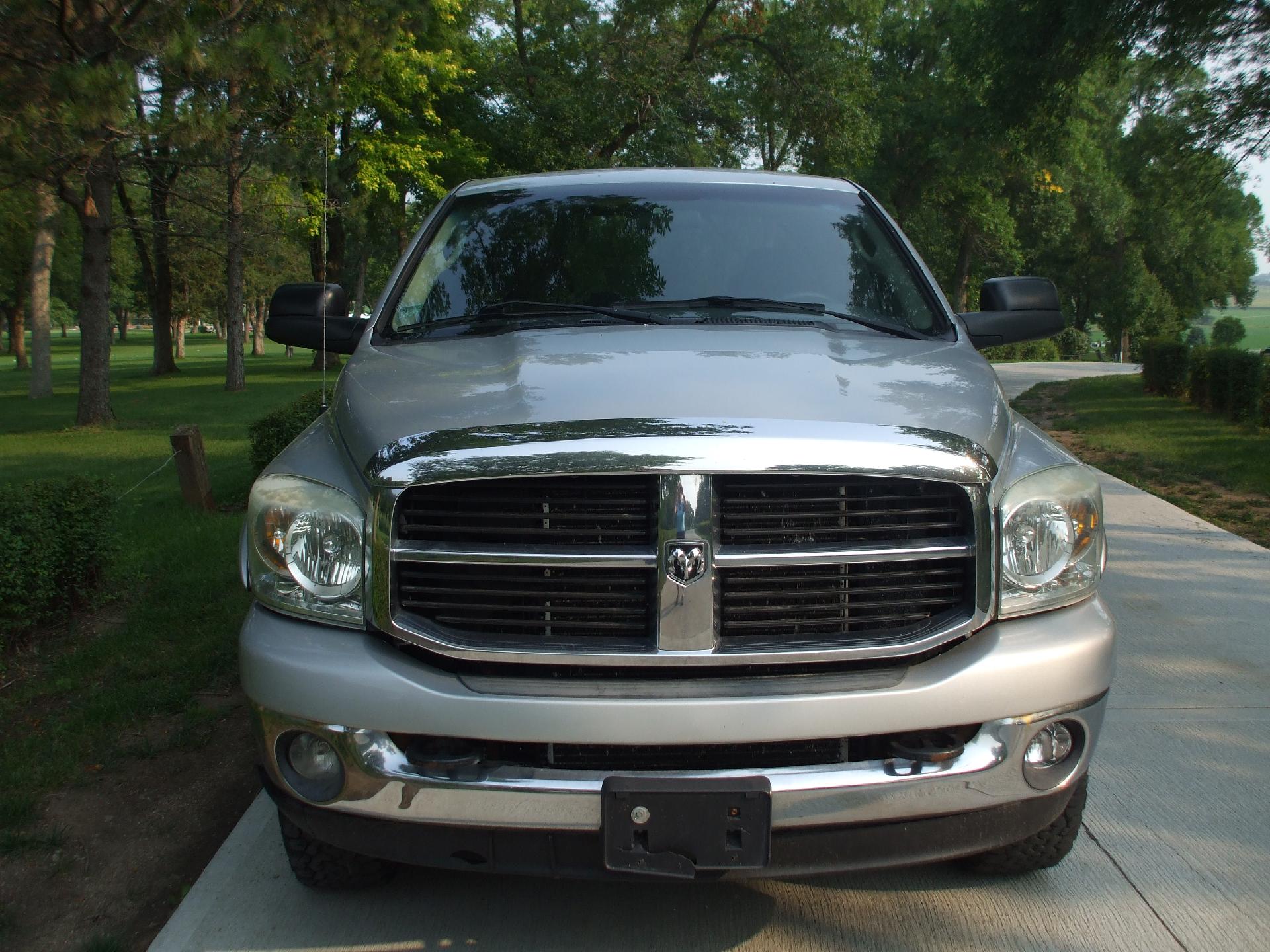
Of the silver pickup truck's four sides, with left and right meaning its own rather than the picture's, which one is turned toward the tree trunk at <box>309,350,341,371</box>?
back

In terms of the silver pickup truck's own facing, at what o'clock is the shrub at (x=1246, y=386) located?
The shrub is roughly at 7 o'clock from the silver pickup truck.

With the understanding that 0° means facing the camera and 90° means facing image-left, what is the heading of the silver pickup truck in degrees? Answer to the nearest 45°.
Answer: approximately 0°

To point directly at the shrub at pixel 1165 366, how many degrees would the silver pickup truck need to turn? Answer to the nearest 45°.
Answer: approximately 135° to its left

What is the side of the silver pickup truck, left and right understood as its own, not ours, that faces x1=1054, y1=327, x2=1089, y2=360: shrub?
back

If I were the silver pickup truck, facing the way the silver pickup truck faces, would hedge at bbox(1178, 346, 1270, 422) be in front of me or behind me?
behind

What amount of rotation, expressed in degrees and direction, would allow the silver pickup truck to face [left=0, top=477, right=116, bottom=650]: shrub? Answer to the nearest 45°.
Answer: approximately 135° to its right

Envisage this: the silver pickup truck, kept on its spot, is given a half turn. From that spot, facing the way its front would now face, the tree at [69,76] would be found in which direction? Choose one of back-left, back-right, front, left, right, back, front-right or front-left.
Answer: front-left

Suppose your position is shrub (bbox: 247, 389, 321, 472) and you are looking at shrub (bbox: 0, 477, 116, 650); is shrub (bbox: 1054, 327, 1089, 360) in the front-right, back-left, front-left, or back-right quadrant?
back-left
